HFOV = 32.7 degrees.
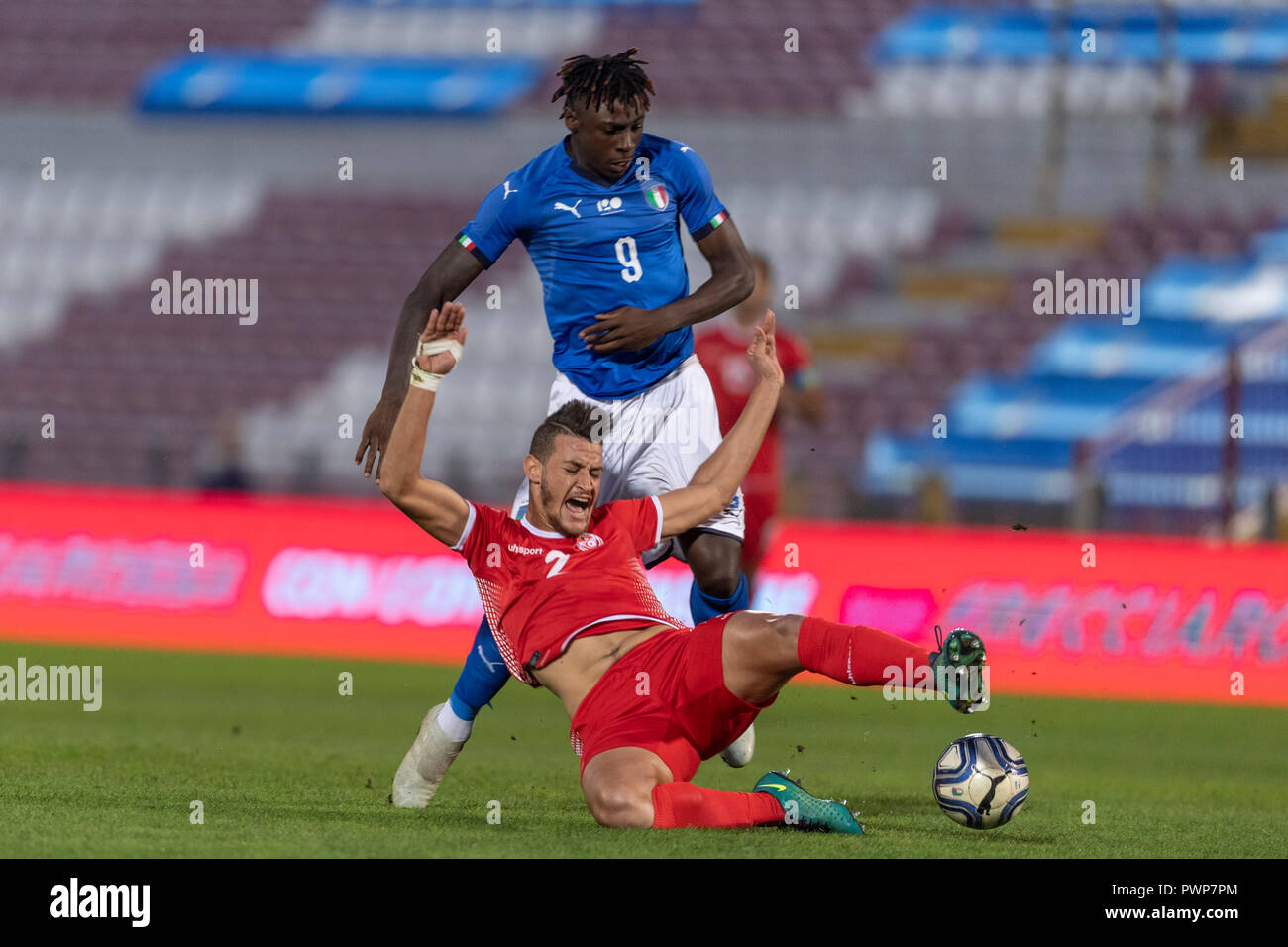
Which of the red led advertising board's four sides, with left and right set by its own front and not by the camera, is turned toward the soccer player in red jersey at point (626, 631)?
front

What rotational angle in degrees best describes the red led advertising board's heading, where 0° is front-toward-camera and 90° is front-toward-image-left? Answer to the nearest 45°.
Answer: approximately 0°

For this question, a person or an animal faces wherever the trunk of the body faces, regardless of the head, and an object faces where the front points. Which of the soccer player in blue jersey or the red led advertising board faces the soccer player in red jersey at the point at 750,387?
the red led advertising board

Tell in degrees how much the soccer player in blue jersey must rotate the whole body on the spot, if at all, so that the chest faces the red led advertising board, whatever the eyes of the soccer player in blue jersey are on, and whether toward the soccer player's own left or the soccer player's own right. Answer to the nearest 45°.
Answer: approximately 180°

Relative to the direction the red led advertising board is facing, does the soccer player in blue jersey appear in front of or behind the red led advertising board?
in front

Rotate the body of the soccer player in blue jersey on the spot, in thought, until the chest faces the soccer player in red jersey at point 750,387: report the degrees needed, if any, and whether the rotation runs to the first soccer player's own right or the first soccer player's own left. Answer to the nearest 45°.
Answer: approximately 180°

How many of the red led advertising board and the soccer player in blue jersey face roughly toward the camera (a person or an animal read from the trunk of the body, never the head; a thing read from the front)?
2

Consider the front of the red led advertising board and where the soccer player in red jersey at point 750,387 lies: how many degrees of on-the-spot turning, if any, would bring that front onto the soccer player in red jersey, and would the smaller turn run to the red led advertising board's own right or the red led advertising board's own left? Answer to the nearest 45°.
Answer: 0° — it already faces them
